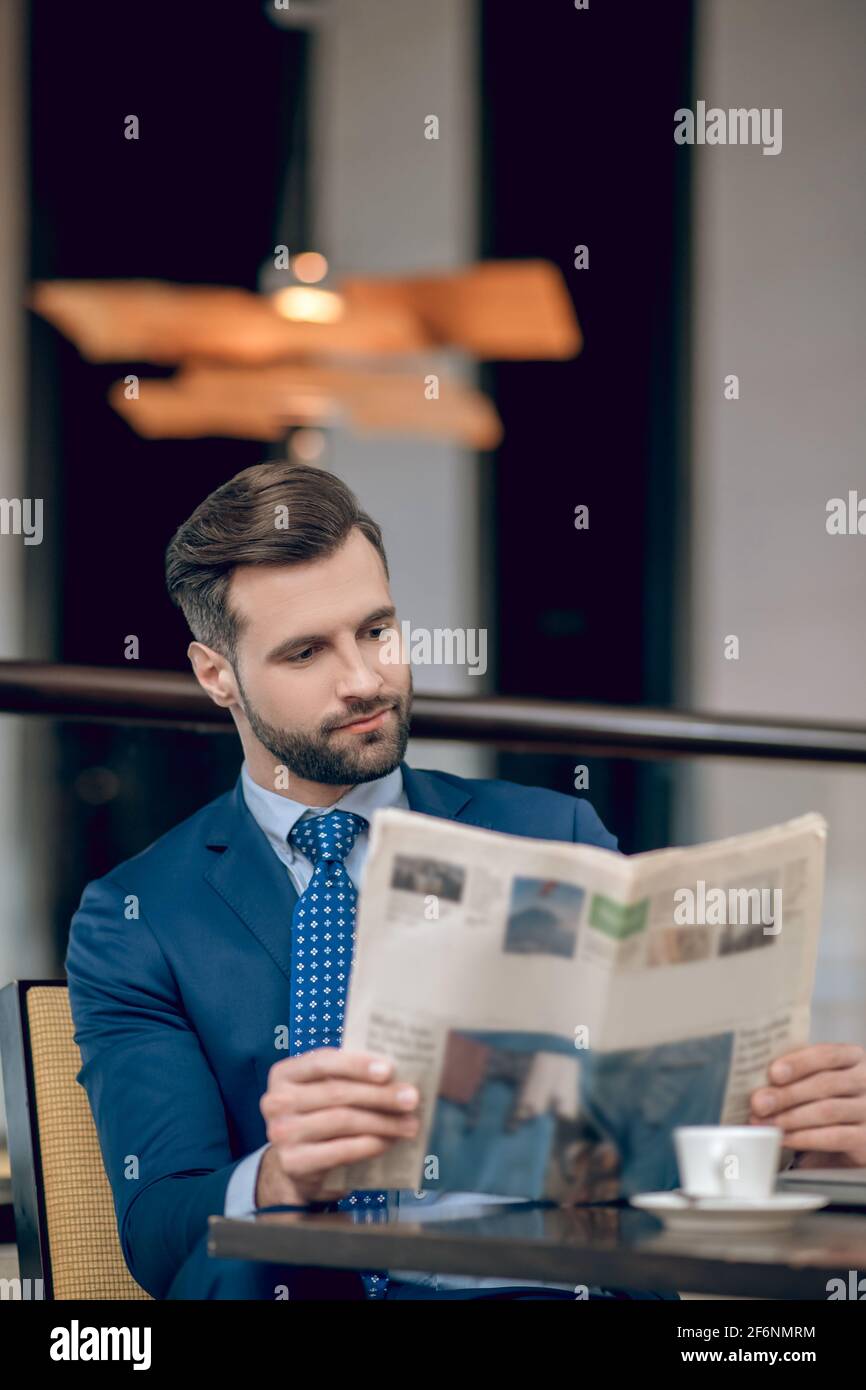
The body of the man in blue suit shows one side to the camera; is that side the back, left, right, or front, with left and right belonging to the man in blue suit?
front

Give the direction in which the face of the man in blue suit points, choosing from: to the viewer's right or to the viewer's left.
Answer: to the viewer's right

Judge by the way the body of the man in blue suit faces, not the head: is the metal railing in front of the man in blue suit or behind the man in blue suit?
behind
